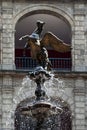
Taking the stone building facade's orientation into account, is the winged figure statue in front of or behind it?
in front

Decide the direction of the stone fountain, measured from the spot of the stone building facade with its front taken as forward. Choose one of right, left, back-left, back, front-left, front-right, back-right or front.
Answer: front

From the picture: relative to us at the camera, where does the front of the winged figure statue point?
facing the viewer and to the left of the viewer

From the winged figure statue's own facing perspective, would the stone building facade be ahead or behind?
behind

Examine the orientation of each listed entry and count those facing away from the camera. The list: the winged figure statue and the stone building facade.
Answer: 0

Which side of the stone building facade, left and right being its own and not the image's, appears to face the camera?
front
